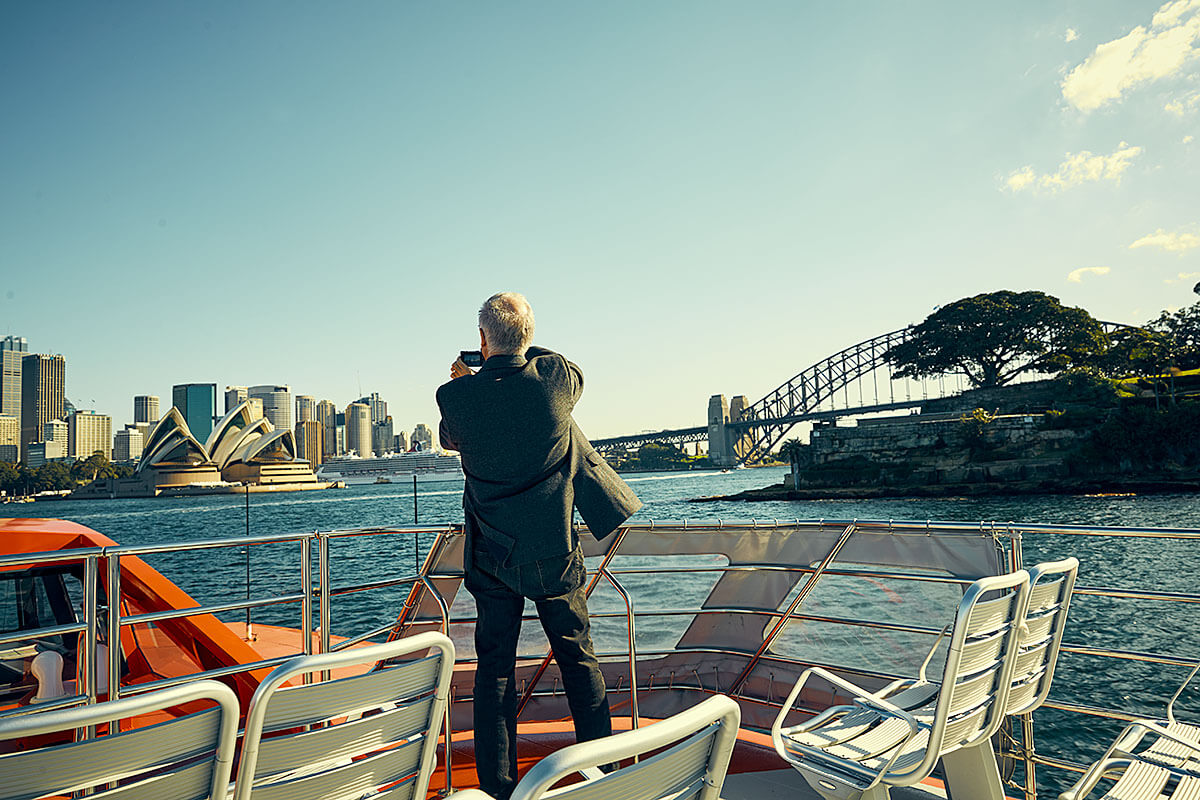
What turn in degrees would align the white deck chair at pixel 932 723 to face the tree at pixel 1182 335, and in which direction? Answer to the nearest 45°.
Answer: approximately 45° to its right

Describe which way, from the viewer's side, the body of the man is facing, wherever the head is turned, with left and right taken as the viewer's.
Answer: facing away from the viewer

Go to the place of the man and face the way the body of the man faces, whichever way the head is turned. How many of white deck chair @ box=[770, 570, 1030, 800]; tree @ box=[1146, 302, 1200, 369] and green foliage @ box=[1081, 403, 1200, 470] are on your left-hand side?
0

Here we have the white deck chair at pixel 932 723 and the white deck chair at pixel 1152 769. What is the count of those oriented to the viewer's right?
0

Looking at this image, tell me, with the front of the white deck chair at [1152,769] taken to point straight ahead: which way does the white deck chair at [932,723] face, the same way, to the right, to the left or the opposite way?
the same way

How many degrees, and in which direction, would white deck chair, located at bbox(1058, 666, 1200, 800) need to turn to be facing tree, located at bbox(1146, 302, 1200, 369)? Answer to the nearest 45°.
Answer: approximately 45° to its right

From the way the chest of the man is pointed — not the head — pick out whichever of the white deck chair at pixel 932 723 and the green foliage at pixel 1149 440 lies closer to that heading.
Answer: the green foliage

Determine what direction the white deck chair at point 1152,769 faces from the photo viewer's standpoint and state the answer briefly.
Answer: facing away from the viewer and to the left of the viewer

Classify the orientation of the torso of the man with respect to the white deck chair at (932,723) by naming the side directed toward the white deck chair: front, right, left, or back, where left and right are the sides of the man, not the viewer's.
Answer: right

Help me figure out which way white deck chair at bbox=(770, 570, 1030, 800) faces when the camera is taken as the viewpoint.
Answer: facing away from the viewer and to the left of the viewer

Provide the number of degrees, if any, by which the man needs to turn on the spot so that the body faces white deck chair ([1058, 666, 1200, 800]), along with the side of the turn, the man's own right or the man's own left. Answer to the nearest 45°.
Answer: approximately 90° to the man's own right
